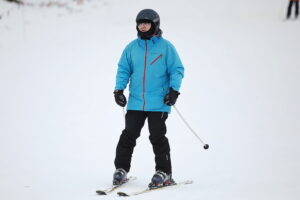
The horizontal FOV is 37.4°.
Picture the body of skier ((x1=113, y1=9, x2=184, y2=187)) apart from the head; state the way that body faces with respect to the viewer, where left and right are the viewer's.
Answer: facing the viewer and to the left of the viewer
